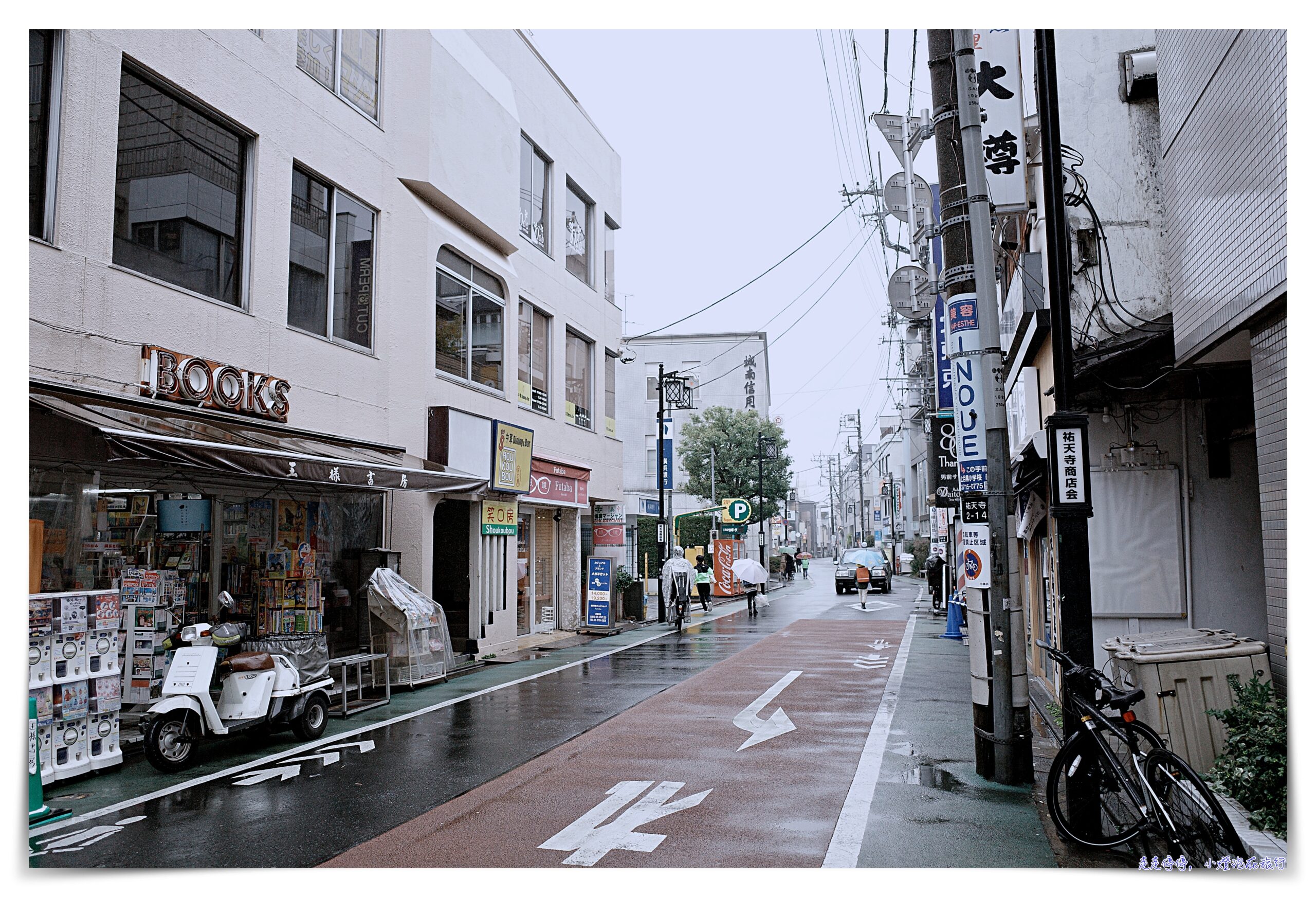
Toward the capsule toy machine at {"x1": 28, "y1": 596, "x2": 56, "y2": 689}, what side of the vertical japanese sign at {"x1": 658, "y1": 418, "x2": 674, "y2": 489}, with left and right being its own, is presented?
front

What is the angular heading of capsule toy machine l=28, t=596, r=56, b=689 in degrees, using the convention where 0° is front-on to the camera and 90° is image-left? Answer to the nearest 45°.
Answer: approximately 315°

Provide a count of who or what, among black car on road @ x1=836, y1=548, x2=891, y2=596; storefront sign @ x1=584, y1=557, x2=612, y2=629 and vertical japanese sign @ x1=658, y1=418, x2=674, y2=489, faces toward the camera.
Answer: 3

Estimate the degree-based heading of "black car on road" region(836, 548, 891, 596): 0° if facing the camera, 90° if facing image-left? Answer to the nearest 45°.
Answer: approximately 0°

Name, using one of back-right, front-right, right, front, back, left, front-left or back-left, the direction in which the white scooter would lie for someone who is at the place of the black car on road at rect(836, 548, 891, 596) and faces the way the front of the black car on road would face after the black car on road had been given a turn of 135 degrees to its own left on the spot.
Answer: back-right

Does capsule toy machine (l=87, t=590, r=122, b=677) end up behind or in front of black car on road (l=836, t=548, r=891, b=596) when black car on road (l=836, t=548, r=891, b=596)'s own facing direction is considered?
in front

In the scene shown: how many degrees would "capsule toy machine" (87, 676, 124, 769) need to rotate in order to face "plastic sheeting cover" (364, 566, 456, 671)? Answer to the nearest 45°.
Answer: approximately 90° to its left

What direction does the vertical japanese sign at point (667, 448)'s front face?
toward the camera

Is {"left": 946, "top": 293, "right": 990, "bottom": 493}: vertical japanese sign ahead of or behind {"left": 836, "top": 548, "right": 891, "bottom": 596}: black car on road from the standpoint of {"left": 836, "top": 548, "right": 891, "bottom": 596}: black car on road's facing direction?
ahead

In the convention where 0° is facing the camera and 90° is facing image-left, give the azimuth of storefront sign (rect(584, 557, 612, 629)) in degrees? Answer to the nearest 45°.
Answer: approximately 0°

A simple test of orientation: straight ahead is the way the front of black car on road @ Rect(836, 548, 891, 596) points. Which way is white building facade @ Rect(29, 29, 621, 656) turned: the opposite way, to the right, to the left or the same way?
to the left

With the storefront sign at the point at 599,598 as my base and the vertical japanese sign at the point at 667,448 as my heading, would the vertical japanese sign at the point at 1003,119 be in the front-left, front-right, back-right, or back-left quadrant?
back-right

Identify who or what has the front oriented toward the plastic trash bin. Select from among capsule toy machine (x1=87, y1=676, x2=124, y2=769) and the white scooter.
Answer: the capsule toy machine
